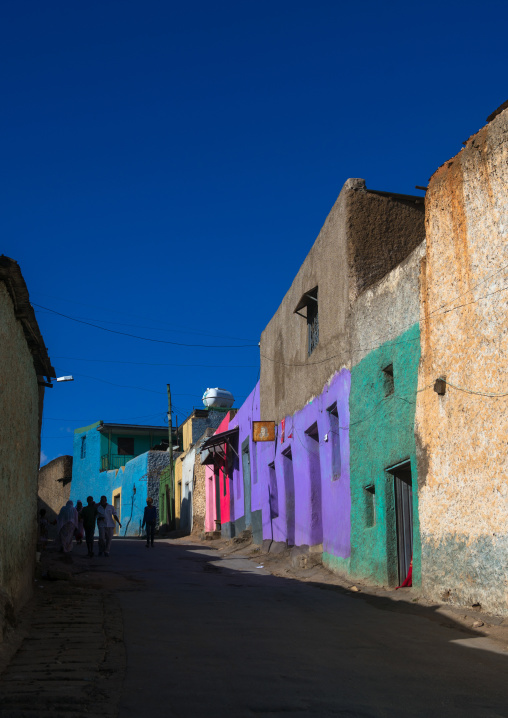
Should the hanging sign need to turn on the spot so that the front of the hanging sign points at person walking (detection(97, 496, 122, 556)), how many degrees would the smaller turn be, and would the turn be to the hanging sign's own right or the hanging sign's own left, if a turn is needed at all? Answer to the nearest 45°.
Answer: approximately 90° to the hanging sign's own right

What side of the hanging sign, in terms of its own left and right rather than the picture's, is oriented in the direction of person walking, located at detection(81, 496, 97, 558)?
right

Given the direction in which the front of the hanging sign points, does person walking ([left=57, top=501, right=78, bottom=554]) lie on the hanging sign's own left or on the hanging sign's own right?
on the hanging sign's own right

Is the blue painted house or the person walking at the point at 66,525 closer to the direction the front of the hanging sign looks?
the person walking

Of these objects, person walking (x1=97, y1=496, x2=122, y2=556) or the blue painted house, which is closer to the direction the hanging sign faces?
the person walking

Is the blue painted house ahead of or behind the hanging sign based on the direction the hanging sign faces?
behind

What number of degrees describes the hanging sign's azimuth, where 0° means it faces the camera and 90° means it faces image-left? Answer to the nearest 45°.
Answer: approximately 0°
